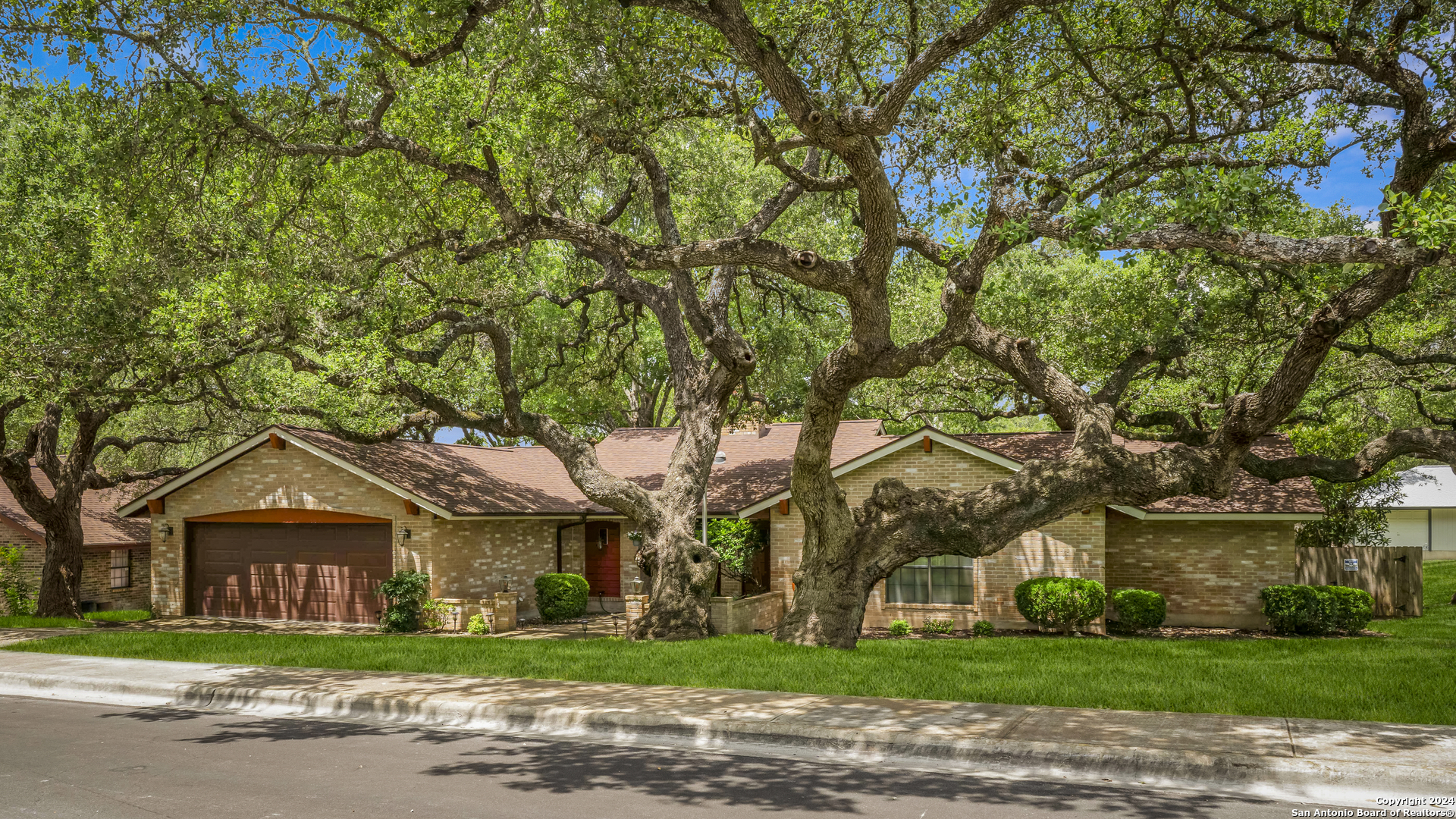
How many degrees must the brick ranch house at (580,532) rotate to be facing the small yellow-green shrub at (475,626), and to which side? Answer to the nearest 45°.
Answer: approximately 45° to its right

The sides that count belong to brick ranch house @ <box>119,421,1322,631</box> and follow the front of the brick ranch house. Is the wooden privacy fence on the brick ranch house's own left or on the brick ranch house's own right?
on the brick ranch house's own left

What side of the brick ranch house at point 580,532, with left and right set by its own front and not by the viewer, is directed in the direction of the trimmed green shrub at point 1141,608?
left

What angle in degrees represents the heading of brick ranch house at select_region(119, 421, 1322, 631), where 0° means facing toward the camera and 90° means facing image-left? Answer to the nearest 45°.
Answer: approximately 0°

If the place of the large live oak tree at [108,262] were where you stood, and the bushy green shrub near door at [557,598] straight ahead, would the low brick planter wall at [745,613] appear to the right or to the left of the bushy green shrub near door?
right

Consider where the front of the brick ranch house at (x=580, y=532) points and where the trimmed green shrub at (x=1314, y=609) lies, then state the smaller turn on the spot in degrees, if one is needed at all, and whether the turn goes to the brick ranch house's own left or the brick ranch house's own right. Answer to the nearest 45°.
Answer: approximately 90° to the brick ranch house's own left

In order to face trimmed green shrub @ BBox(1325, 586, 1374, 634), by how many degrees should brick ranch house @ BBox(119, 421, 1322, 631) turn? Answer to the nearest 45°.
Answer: approximately 90° to its left
